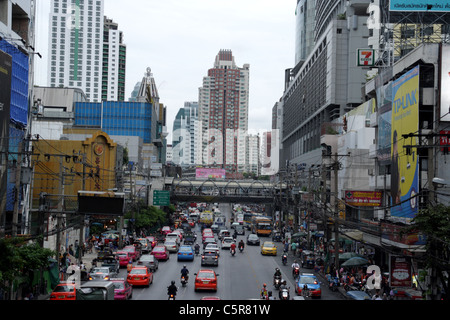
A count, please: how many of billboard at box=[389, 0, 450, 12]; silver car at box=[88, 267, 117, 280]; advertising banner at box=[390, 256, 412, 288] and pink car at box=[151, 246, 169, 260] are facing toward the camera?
2

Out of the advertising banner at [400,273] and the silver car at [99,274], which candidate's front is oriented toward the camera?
the advertising banner

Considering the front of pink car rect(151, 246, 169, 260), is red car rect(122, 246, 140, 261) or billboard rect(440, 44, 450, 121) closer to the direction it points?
the red car

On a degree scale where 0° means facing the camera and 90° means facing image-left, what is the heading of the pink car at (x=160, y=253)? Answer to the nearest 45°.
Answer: approximately 225°

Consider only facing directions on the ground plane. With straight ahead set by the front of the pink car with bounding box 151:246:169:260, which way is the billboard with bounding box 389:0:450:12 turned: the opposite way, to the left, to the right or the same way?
the opposite way

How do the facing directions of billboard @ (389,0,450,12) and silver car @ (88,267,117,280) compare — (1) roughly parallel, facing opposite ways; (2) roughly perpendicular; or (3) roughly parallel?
roughly parallel, facing opposite ways

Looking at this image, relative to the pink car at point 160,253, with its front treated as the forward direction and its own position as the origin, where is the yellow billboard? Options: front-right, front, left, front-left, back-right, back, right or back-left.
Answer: right

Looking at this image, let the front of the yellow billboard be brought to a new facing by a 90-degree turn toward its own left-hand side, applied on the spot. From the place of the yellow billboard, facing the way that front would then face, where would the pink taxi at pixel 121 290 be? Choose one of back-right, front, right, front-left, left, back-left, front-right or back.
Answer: right

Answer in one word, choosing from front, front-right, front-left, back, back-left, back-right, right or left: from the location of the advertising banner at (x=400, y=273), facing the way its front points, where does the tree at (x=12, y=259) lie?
front-right

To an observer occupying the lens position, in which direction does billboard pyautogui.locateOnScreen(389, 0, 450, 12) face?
facing the viewer

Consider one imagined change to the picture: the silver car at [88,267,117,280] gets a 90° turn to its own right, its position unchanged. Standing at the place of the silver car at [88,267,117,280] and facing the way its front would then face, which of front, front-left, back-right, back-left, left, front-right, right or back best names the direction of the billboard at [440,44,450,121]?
front-left

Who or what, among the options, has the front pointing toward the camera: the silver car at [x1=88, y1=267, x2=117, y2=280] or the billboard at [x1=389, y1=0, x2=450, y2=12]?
the billboard

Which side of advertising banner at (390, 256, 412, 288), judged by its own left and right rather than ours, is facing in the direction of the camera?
front

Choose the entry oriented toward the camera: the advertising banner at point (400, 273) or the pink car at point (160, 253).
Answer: the advertising banner

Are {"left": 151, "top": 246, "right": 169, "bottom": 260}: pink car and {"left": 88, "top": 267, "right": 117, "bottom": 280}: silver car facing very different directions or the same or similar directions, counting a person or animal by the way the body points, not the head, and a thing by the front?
same or similar directions

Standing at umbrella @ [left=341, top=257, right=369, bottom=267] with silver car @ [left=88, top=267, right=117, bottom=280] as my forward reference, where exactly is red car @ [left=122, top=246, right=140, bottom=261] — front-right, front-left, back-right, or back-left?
front-right

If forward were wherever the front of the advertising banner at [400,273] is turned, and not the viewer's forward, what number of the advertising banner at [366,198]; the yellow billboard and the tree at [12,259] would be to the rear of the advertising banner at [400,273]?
2

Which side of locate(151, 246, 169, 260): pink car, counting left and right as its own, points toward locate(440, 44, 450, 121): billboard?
right

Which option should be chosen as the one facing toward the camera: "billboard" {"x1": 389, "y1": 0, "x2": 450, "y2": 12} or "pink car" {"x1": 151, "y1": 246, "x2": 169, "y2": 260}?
the billboard

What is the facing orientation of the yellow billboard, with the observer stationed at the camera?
facing the viewer and to the left of the viewer
